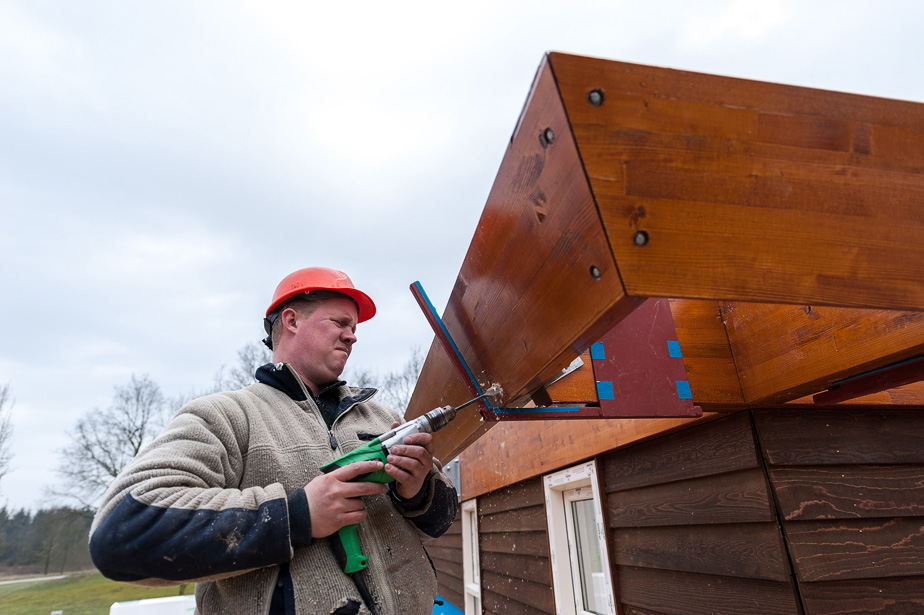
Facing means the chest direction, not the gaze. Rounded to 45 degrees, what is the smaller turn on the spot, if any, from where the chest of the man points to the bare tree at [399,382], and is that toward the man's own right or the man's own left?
approximately 135° to the man's own left

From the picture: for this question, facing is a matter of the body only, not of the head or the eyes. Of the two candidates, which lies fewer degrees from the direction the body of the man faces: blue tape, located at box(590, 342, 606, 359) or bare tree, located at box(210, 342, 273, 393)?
the blue tape

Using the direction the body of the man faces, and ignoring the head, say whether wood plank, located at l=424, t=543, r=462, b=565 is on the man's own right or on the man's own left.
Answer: on the man's own left

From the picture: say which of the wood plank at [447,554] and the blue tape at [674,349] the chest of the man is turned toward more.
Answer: the blue tape

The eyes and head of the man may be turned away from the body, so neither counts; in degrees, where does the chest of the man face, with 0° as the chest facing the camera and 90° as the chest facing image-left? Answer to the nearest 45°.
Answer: approximately 315°

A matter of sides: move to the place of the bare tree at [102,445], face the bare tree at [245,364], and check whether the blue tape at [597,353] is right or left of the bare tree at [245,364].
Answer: right

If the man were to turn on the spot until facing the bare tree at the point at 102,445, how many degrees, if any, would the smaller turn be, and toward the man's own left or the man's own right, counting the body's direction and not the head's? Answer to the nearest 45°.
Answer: approximately 135° to the man's own left

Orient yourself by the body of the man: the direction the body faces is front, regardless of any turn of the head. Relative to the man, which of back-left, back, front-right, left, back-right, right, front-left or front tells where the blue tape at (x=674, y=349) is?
front-left
